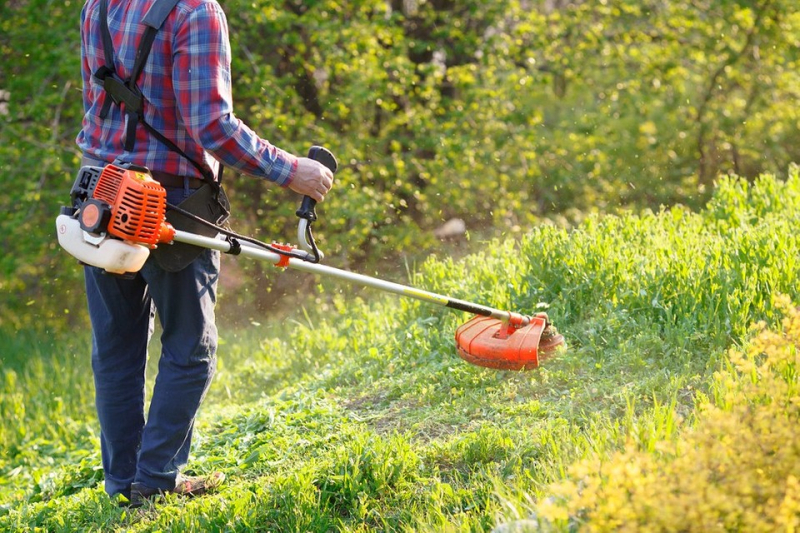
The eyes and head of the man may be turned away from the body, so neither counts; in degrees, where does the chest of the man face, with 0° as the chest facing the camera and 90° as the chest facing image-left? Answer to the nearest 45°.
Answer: approximately 225°
